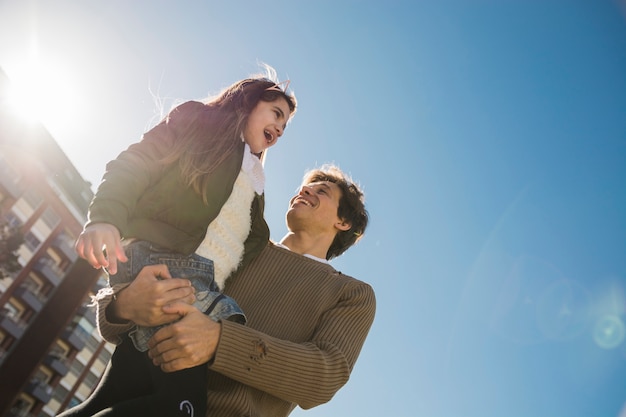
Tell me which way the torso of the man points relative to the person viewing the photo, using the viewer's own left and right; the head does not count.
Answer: facing the viewer and to the left of the viewer

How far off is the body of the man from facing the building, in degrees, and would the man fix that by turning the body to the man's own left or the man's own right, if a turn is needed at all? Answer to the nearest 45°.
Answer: approximately 135° to the man's own right

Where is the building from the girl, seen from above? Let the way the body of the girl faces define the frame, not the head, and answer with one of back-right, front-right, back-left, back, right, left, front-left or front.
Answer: back-left

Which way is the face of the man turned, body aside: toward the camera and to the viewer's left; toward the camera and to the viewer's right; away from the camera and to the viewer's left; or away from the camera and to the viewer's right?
toward the camera and to the viewer's left

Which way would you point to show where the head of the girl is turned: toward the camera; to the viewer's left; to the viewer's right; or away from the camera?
to the viewer's right

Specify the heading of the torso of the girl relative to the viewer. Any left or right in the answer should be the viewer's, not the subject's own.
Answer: facing the viewer and to the right of the viewer
